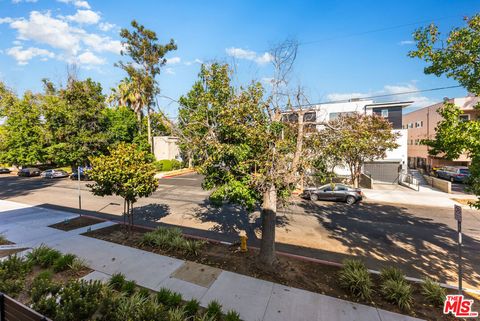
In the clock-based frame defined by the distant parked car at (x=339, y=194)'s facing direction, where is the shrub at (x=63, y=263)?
The shrub is roughly at 10 o'clock from the distant parked car.

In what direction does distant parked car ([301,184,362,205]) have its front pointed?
to the viewer's left

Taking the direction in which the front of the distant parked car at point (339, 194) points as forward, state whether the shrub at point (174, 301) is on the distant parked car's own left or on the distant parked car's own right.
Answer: on the distant parked car's own left

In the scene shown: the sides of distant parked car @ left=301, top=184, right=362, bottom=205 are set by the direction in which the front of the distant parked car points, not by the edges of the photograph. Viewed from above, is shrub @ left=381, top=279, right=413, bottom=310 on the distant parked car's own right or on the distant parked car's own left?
on the distant parked car's own left

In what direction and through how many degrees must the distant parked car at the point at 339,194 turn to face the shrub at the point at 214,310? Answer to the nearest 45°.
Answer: approximately 90° to its left

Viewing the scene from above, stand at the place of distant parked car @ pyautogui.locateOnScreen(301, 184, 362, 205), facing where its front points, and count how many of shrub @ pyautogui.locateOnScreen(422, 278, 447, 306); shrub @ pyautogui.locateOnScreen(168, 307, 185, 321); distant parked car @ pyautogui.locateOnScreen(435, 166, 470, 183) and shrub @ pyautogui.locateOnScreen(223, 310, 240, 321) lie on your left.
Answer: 3

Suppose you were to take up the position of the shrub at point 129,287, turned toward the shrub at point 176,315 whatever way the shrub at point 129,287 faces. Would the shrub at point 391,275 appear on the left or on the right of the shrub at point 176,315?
left

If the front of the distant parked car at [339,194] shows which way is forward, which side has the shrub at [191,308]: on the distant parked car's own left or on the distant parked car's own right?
on the distant parked car's own left

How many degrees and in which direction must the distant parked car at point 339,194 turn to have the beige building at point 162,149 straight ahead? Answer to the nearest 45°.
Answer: approximately 45° to its right

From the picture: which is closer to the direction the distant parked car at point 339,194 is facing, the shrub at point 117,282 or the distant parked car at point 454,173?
the shrub

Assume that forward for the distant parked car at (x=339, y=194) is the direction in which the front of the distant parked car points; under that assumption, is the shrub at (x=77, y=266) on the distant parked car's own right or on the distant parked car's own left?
on the distant parked car's own left

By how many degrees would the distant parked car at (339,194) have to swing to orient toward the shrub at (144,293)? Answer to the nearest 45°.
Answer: approximately 90° to its left
